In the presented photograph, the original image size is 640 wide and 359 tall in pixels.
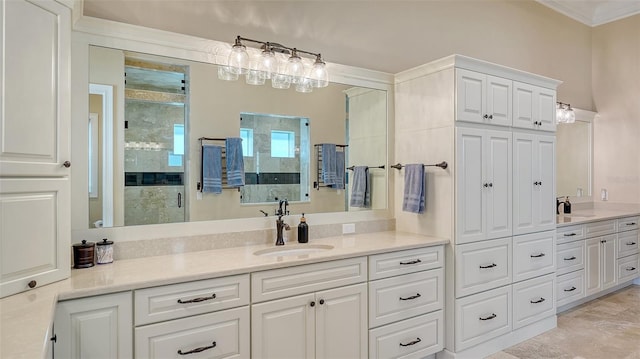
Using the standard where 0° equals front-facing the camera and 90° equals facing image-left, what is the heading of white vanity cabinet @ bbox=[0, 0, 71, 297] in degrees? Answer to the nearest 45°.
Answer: approximately 315°

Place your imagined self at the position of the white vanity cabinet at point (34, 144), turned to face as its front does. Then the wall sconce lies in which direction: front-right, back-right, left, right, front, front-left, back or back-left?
front-left

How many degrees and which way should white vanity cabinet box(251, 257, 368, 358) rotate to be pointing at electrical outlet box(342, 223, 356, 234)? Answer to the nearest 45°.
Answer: approximately 135° to its left

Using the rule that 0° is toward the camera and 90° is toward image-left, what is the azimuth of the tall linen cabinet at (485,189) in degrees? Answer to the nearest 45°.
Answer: approximately 315°

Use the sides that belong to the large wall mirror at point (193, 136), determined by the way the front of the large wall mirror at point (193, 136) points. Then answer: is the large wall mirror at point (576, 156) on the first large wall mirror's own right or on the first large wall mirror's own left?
on the first large wall mirror's own left

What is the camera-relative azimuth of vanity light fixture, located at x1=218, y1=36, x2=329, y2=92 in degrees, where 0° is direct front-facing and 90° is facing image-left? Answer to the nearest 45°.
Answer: approximately 315°

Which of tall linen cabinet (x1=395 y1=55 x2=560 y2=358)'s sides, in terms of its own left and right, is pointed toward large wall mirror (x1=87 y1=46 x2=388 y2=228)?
right

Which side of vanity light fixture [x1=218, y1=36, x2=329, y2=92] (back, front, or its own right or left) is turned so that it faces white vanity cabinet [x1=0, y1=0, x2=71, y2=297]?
right

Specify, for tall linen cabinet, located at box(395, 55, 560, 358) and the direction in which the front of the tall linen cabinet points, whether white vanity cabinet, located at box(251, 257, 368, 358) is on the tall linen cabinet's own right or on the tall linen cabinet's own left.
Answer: on the tall linen cabinet's own right

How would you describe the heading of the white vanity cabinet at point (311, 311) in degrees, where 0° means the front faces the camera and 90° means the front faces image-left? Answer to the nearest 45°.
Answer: approximately 315°

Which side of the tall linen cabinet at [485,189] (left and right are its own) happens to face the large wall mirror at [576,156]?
left
